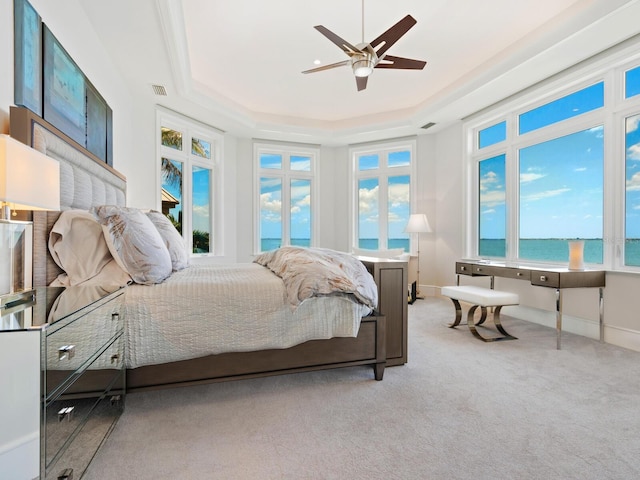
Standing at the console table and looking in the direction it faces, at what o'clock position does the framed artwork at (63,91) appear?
The framed artwork is roughly at 12 o'clock from the console table.

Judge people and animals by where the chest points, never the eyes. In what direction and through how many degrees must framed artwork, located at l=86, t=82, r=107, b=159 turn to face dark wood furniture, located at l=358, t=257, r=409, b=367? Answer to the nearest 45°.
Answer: approximately 45° to its right

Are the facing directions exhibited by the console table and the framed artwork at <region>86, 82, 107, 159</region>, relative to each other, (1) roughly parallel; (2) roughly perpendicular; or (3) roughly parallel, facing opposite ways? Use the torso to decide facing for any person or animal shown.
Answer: roughly parallel, facing opposite ways

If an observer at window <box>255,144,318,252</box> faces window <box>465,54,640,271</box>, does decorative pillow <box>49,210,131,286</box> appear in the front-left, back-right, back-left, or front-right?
front-right

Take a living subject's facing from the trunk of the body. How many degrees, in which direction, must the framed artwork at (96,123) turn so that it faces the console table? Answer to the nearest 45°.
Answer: approximately 45° to its right

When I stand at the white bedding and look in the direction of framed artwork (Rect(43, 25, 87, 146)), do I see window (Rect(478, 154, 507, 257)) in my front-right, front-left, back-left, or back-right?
back-right

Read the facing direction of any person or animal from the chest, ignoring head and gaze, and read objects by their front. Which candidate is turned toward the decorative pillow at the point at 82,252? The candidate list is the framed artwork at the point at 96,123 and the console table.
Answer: the console table

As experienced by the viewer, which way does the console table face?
facing the viewer and to the left of the viewer

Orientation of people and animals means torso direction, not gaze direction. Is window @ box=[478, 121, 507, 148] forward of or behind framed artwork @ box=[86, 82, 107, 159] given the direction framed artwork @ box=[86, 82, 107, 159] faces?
forward

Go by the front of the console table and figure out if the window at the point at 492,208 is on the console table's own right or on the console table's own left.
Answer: on the console table's own right

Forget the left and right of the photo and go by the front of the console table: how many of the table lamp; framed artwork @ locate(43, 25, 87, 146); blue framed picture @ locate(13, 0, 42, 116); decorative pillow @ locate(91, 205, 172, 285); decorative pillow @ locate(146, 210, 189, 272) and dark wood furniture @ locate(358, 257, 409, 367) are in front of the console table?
6

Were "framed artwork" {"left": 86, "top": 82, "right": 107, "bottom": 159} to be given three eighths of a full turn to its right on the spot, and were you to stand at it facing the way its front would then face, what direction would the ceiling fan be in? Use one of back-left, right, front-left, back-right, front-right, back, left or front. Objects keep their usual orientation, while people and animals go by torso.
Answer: left

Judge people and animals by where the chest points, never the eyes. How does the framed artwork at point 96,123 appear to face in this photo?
to the viewer's right

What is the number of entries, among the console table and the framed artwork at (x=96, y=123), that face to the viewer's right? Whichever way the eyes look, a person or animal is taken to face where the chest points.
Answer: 1

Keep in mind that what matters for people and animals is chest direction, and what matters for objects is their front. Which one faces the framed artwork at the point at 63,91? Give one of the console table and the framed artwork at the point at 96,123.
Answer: the console table
